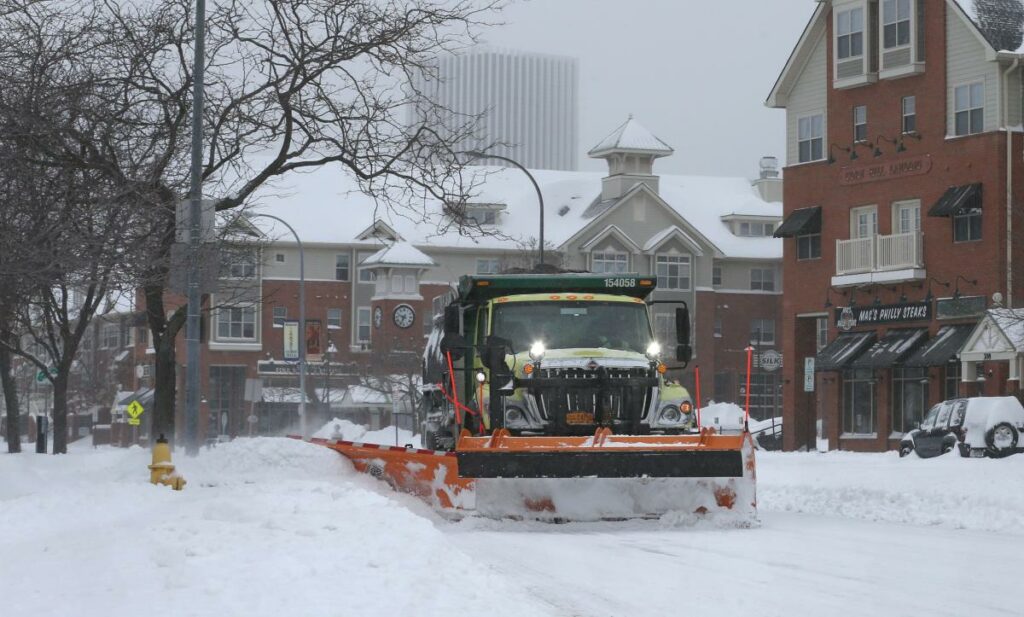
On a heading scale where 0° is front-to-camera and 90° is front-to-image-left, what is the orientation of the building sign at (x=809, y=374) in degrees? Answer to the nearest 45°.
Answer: approximately 0°

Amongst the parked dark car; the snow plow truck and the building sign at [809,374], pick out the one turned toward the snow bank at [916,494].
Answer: the building sign

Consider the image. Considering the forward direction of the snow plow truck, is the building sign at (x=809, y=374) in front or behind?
behind

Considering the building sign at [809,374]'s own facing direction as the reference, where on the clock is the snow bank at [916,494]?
The snow bank is roughly at 12 o'clock from the building sign.

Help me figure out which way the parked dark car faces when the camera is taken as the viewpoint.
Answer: facing away from the viewer and to the left of the viewer

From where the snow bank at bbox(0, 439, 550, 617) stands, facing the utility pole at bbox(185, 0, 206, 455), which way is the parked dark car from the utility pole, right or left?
right

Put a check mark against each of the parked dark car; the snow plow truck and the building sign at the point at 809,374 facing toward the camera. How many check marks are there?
2
